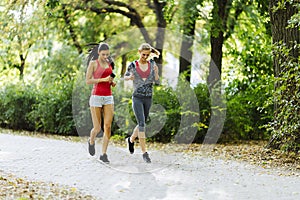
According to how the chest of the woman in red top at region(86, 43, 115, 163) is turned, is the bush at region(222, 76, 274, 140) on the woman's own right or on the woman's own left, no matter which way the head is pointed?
on the woman's own left

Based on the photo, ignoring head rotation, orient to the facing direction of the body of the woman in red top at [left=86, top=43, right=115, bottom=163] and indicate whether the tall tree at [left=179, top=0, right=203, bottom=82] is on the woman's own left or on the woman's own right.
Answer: on the woman's own left

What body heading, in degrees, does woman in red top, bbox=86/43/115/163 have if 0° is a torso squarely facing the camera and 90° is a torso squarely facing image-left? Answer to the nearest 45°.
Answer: approximately 315°

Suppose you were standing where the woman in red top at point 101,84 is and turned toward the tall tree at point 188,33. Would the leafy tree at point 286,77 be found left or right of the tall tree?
right

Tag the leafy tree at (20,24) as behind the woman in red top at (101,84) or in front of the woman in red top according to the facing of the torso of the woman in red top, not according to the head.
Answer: behind

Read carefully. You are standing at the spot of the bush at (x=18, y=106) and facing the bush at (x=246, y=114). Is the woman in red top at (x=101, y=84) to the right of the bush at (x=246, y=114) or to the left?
right
